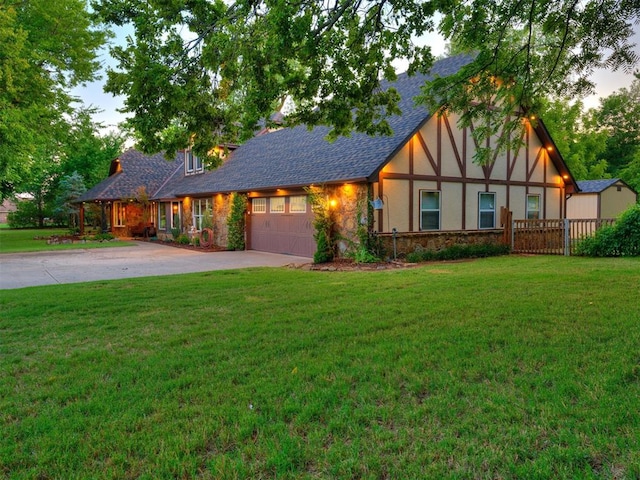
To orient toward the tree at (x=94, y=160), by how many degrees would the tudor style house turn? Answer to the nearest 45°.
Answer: approximately 90° to its right

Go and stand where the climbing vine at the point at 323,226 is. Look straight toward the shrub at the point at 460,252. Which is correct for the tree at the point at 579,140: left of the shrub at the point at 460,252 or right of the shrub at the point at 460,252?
left

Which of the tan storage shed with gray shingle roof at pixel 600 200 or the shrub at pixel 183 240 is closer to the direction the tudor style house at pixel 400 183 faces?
the shrub

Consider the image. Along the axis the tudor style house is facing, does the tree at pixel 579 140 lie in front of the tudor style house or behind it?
behind

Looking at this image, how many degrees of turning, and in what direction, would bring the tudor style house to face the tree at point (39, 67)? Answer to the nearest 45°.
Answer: approximately 45° to its right

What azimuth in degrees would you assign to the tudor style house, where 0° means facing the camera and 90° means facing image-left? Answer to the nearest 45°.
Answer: approximately 45°

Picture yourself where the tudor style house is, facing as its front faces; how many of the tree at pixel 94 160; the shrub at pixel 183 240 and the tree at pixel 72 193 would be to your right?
3

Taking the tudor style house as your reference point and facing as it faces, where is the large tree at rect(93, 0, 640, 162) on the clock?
The large tree is roughly at 11 o'clock from the tudor style house.
